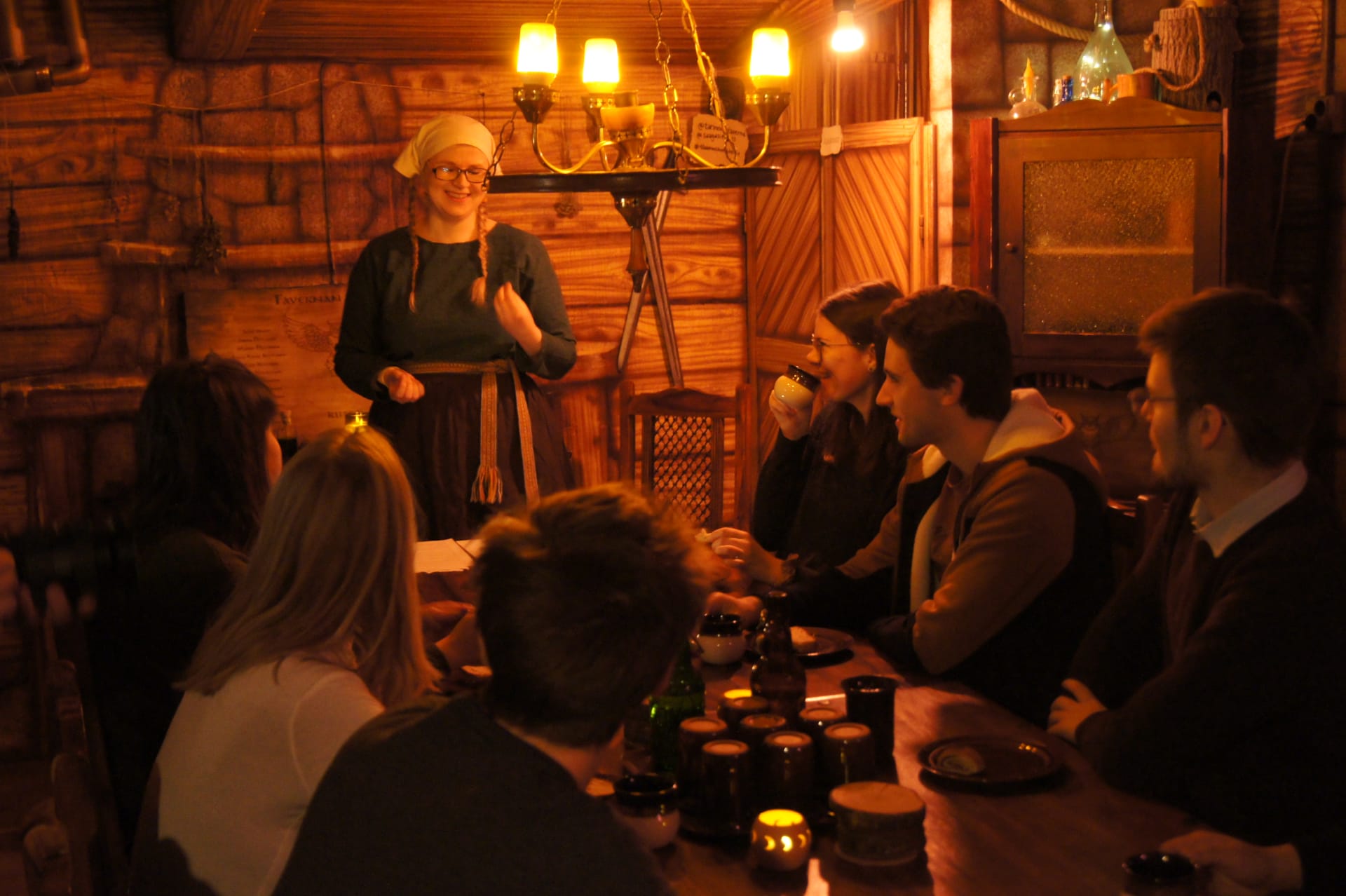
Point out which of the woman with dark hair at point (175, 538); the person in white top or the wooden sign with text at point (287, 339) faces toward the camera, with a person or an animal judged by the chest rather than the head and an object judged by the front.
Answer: the wooden sign with text

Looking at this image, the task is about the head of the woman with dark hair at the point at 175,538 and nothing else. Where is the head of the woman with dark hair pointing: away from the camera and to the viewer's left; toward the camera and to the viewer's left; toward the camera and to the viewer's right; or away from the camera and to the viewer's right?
away from the camera and to the viewer's right

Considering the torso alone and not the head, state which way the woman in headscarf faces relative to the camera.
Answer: toward the camera

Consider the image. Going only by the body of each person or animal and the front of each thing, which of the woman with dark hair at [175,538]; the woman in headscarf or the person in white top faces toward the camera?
the woman in headscarf

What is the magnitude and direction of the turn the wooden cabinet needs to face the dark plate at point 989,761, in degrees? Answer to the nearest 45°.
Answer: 0° — it already faces it

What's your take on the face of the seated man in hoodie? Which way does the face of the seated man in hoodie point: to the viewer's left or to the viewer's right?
to the viewer's left

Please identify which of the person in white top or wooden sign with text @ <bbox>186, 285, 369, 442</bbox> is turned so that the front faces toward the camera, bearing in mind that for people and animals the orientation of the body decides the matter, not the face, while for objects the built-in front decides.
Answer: the wooden sign with text

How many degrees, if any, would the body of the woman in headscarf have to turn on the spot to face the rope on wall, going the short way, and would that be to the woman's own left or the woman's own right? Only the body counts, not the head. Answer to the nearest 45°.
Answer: approximately 90° to the woman's own left

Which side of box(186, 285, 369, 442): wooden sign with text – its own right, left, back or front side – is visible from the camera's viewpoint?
front

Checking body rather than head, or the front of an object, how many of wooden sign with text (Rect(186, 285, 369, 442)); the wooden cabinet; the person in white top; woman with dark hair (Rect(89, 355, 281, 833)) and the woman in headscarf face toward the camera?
3

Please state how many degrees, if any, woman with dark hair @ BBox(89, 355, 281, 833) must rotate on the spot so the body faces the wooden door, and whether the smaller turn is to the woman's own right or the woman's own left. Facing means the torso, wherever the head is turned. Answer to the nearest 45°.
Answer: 0° — they already face it

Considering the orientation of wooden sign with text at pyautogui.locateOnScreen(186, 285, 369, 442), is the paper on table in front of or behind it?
in front

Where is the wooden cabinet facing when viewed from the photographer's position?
facing the viewer

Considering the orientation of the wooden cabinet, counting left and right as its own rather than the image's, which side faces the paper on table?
right

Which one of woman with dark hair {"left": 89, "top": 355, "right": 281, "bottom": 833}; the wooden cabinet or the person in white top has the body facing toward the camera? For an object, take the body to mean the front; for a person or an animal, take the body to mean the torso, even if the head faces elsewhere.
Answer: the wooden cabinet

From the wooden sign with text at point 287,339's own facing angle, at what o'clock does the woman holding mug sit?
The woman holding mug is roughly at 11 o'clock from the wooden sign with text.
